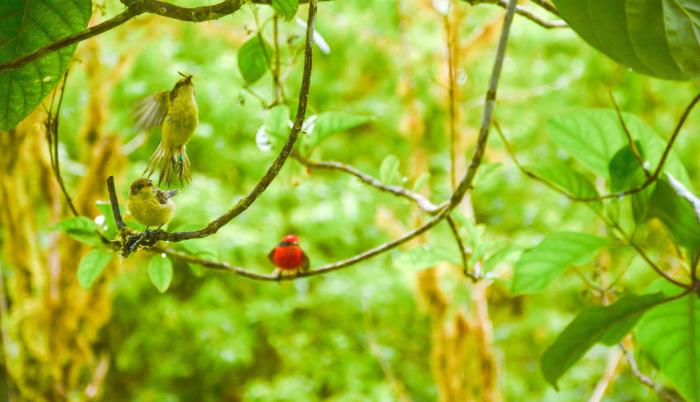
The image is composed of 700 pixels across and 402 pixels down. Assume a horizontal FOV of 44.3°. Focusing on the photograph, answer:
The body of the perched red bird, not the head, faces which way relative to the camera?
toward the camera
